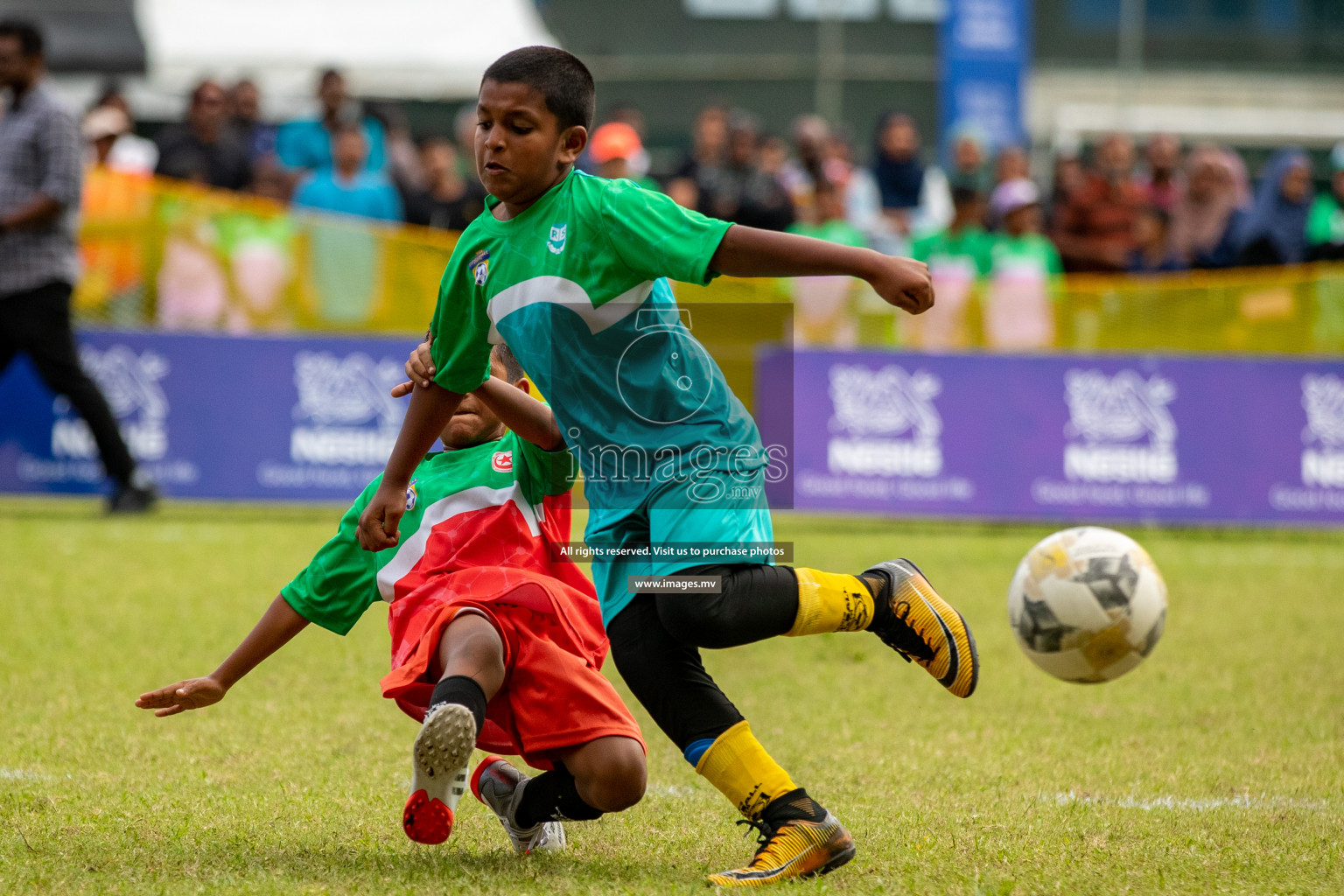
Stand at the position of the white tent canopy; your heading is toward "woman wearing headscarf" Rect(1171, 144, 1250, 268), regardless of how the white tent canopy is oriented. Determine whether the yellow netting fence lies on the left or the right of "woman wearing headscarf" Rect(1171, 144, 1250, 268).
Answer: right

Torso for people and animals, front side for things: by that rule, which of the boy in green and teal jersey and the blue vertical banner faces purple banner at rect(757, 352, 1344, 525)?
the blue vertical banner

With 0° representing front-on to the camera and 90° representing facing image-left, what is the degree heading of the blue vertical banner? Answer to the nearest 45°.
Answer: approximately 0°

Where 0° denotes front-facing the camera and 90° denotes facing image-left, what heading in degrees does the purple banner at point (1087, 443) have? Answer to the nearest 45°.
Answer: approximately 0°

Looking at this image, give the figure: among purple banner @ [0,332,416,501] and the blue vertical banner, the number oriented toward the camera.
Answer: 2

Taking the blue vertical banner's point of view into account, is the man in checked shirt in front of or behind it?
in front

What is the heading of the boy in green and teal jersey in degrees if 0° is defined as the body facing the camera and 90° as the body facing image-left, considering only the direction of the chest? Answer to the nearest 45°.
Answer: approximately 45°

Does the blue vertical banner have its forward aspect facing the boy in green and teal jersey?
yes
